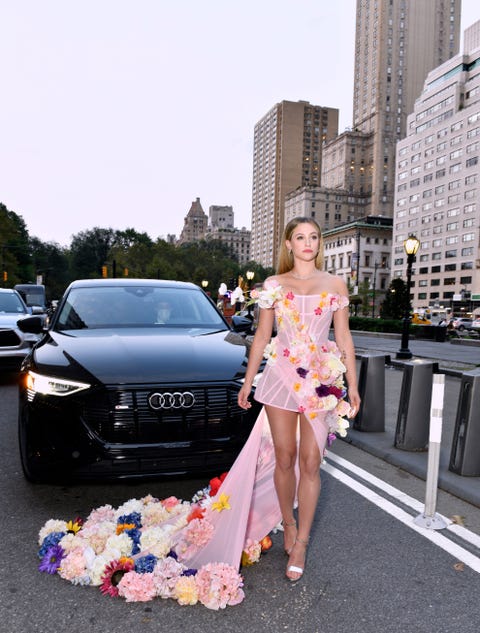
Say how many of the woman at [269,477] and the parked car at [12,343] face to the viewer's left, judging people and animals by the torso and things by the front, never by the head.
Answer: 0

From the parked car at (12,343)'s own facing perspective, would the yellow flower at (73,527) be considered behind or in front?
in front

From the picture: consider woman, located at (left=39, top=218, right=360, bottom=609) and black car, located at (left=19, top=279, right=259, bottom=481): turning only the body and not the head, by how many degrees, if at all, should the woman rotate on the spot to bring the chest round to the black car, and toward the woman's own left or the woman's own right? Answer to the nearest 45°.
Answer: approximately 135° to the woman's own right

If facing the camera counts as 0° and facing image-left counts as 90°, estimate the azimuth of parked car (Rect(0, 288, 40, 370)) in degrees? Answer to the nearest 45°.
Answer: approximately 315°

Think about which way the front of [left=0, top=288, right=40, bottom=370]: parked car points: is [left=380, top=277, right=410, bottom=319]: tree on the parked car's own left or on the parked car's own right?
on the parked car's own left

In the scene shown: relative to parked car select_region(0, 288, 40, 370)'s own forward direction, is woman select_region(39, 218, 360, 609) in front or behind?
in front
